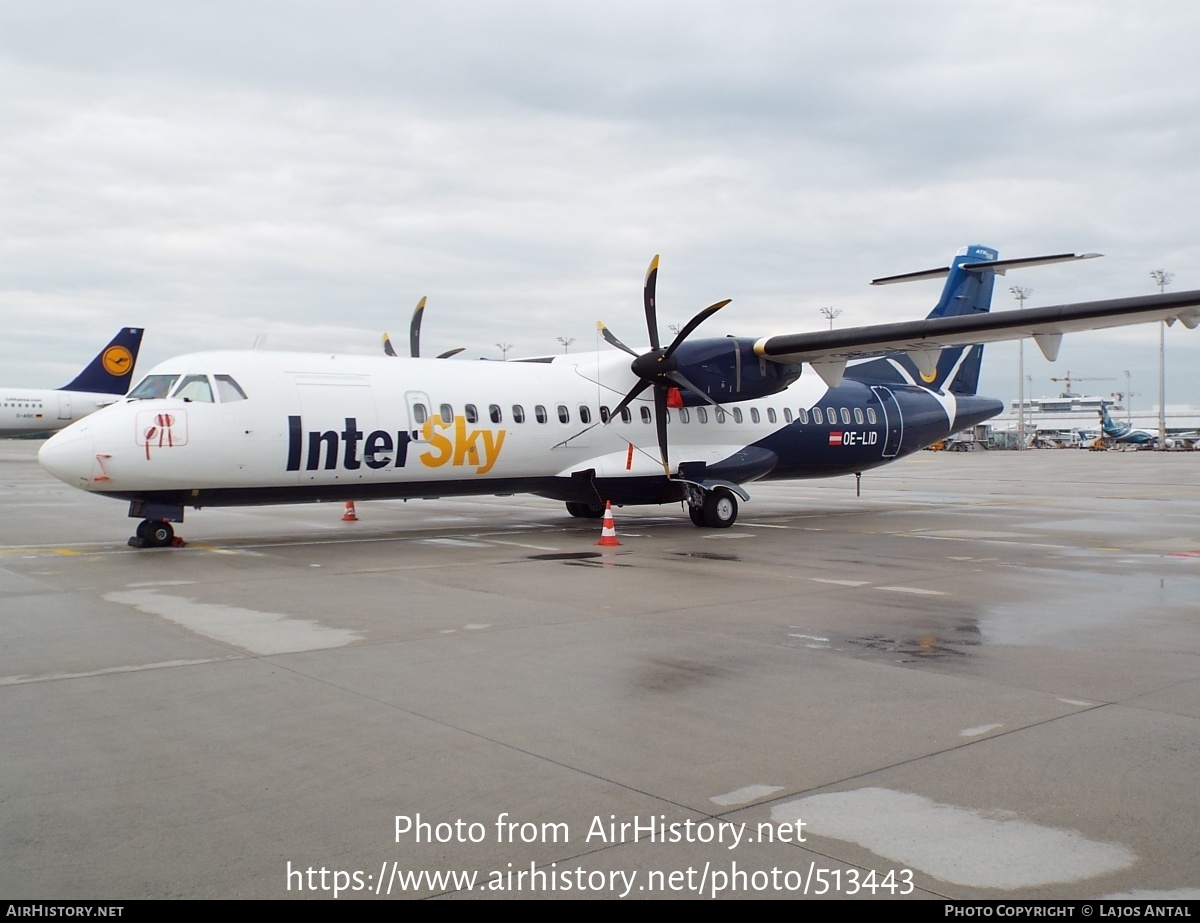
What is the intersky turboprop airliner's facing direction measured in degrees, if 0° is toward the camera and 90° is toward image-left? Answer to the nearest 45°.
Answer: approximately 45°
